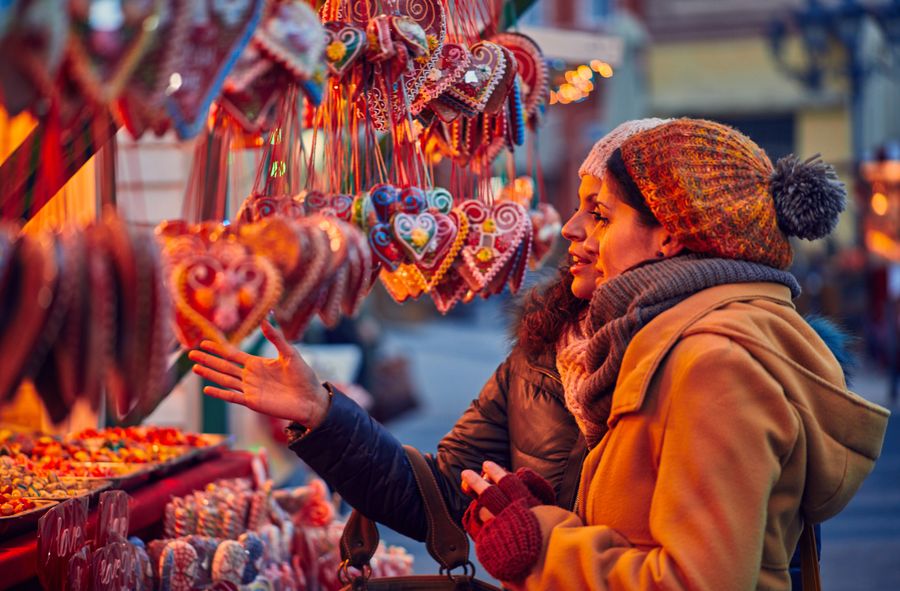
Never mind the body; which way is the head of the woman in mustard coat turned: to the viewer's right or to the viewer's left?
to the viewer's left

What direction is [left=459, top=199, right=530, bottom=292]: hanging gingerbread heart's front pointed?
toward the camera

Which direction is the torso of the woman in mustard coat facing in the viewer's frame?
to the viewer's left

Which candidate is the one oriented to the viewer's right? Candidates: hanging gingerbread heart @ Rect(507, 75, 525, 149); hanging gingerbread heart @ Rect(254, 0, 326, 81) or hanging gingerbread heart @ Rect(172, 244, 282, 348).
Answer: hanging gingerbread heart @ Rect(507, 75, 525, 149)

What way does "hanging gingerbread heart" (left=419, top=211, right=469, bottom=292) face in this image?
toward the camera

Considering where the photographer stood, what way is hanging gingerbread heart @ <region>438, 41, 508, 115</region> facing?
facing the viewer

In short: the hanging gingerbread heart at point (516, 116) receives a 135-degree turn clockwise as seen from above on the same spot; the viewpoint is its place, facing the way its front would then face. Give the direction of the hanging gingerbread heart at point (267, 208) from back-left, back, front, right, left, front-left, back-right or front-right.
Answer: front

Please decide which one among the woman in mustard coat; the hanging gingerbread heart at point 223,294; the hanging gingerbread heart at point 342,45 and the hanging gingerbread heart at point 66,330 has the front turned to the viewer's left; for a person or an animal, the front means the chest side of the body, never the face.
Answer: the woman in mustard coat

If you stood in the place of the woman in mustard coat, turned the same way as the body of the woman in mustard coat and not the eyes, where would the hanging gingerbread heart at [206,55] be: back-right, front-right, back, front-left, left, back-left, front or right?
front-left
